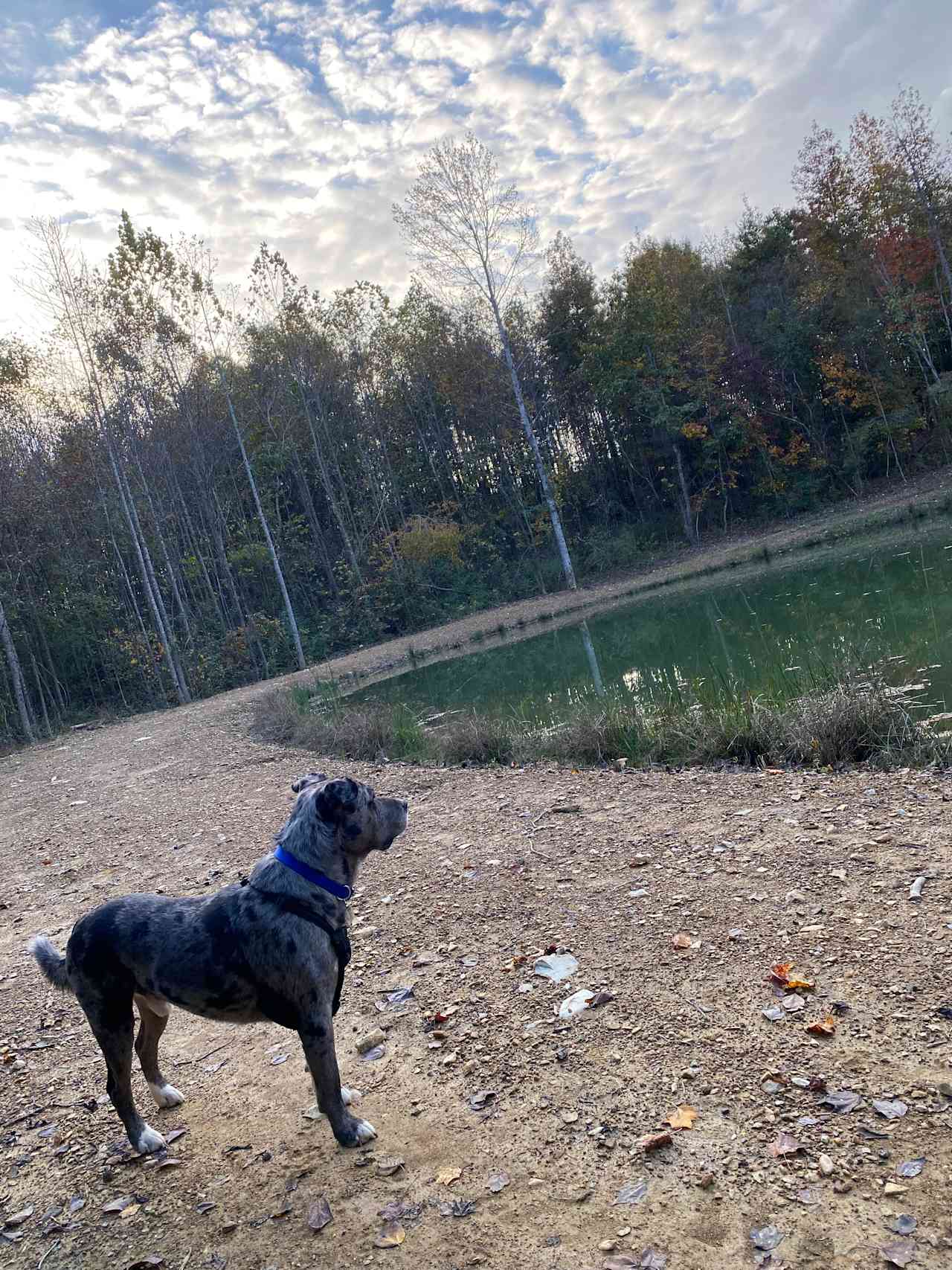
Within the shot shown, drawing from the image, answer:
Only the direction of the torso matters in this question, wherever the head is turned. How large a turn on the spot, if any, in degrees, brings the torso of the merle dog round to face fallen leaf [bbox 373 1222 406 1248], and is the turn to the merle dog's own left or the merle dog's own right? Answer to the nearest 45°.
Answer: approximately 90° to the merle dog's own right

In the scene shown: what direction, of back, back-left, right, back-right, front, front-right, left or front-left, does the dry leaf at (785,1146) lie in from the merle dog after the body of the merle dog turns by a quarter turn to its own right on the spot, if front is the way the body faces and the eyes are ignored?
front-left

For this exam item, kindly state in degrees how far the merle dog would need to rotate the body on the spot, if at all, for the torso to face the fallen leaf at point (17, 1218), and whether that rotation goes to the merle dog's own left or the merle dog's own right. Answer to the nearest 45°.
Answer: approximately 180°

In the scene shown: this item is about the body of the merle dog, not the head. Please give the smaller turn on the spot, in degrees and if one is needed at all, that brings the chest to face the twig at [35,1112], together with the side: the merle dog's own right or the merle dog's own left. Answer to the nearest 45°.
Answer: approximately 135° to the merle dog's own left

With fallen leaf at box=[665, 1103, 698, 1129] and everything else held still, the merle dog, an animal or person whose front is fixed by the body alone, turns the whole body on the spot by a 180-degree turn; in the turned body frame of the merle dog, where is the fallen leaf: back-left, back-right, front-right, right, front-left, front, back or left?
back-left

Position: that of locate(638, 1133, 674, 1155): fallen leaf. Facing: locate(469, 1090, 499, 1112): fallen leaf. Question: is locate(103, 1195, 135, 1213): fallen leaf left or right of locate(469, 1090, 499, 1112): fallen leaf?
left

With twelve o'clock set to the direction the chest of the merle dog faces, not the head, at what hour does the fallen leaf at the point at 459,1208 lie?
The fallen leaf is roughly at 2 o'clock from the merle dog.

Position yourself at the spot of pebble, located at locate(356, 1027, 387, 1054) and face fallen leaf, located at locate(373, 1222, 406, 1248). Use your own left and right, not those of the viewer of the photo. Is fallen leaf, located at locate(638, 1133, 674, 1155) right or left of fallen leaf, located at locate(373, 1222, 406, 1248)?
left

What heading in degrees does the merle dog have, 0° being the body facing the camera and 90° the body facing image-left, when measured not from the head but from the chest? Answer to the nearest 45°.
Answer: approximately 270°

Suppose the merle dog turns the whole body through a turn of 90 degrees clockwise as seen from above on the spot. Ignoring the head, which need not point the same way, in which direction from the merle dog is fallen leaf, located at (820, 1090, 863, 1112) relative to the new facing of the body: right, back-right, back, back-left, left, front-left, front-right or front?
front-left
